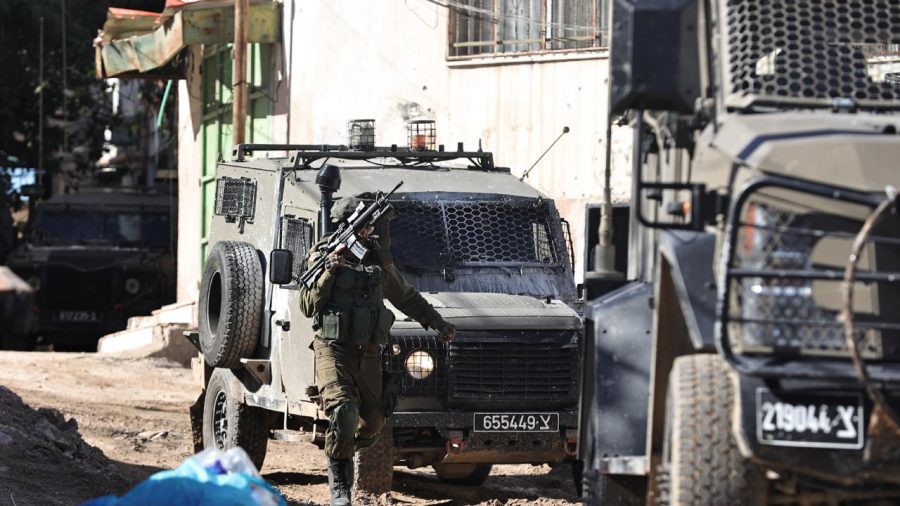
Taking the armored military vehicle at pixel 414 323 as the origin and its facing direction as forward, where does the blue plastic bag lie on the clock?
The blue plastic bag is roughly at 2 o'clock from the armored military vehicle.

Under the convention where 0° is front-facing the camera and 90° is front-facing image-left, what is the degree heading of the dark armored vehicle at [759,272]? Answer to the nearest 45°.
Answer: approximately 0°

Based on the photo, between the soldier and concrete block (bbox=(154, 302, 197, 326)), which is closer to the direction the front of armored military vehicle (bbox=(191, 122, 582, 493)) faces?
the soldier

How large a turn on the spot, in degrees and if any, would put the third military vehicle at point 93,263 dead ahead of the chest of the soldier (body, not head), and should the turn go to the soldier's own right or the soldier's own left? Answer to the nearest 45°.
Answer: approximately 180°

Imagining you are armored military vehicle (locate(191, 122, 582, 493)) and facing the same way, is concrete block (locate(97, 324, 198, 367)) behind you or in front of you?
behind

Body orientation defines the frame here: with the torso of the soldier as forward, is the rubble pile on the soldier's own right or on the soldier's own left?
on the soldier's own right

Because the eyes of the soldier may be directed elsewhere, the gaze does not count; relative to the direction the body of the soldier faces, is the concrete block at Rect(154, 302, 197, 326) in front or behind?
behind

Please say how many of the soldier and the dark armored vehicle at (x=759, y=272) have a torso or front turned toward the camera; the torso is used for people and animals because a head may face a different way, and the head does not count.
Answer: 2
